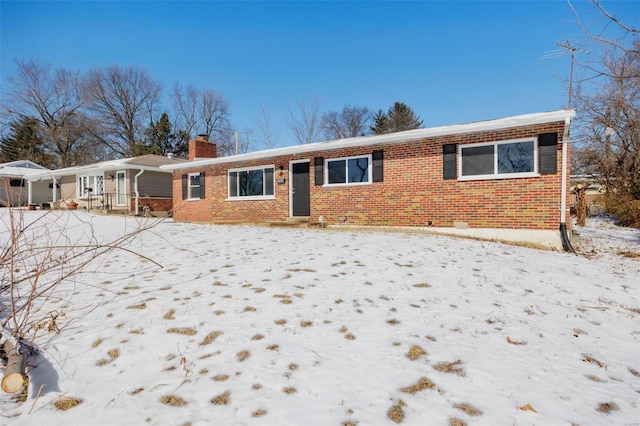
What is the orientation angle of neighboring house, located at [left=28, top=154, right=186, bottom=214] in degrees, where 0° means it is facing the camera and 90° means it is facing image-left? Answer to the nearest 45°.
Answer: approximately 45°

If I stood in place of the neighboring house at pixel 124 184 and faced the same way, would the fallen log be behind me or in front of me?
in front

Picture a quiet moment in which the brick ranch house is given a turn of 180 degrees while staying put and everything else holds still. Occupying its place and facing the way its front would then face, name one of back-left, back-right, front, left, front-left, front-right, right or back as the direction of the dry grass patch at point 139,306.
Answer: back

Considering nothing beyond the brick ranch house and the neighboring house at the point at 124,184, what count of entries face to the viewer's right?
0

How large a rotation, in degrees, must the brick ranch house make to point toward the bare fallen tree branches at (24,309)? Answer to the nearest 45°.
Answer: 0° — it already faces it

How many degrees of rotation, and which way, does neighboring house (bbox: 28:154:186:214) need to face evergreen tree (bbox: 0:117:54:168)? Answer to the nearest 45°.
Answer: approximately 135° to its right

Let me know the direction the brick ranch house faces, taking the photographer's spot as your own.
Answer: facing the viewer and to the left of the viewer

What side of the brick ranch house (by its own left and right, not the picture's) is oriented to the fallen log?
front

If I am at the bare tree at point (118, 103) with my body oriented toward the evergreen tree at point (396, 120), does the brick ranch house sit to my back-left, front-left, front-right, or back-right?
front-right

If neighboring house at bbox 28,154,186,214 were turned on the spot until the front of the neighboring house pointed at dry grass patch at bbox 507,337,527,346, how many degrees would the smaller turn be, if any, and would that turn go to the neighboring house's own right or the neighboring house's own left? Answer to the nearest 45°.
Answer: approximately 45° to the neighboring house's own left

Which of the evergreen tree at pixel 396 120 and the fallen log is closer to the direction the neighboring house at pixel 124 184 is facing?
the fallen log

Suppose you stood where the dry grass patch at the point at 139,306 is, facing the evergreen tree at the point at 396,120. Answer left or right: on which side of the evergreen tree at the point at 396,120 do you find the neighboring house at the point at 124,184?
left

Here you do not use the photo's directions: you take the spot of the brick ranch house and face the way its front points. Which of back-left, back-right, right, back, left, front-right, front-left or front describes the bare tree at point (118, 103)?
right

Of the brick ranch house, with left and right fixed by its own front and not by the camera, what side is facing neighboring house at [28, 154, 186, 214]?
right
